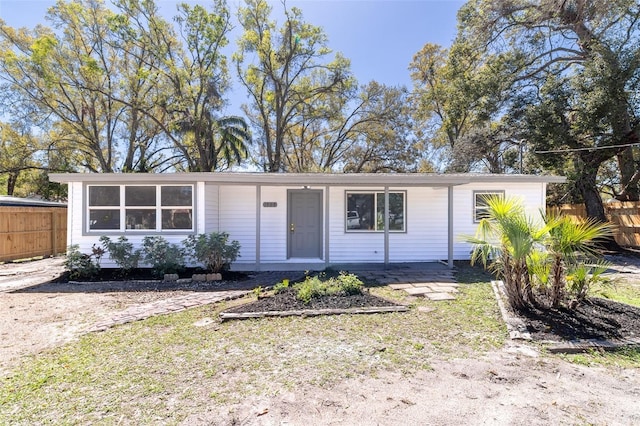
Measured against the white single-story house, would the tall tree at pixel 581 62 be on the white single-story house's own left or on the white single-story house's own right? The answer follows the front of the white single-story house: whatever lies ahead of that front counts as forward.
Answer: on the white single-story house's own left

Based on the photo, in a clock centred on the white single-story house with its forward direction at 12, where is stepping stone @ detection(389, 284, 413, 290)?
The stepping stone is roughly at 11 o'clock from the white single-story house.

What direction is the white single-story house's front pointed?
toward the camera

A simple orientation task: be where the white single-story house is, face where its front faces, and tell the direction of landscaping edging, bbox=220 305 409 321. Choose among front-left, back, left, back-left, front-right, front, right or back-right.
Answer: front

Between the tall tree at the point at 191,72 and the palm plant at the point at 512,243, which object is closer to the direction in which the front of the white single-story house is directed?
the palm plant

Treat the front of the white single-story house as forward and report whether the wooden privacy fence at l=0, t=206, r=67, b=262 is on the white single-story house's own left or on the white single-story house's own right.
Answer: on the white single-story house's own right

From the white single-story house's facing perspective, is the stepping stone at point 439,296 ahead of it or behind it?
ahead

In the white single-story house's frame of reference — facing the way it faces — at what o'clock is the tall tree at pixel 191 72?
The tall tree is roughly at 5 o'clock from the white single-story house.

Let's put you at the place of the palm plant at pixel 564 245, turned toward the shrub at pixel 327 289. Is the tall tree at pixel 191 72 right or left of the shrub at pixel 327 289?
right

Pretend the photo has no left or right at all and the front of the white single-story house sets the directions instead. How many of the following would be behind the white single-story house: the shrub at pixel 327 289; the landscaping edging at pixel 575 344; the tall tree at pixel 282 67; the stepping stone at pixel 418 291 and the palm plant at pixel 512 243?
1

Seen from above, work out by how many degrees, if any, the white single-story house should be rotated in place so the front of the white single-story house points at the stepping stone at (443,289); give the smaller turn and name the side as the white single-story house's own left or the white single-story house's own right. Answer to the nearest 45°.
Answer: approximately 45° to the white single-story house's own left

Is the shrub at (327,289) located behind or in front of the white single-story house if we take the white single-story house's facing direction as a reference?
in front

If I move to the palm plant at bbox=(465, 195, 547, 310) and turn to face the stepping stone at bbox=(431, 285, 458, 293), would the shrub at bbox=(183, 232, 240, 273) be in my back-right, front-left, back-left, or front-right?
front-left

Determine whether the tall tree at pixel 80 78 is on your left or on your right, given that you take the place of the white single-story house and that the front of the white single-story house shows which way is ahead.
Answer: on your right
